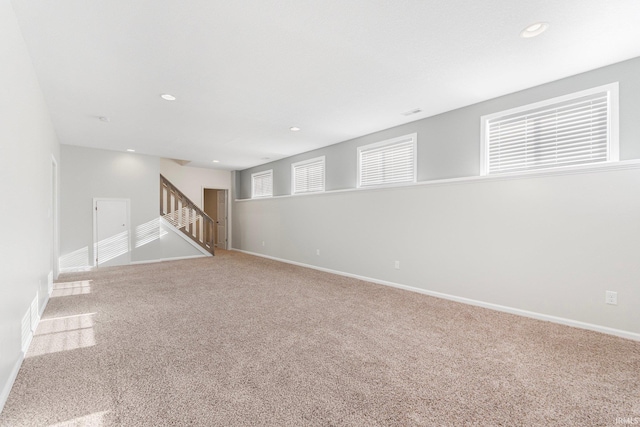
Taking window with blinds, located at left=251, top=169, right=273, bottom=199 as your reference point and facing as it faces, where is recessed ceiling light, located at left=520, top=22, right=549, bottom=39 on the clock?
The recessed ceiling light is roughly at 10 o'clock from the window with blinds.

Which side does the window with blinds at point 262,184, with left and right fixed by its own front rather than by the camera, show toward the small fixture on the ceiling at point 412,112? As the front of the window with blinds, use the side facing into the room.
left

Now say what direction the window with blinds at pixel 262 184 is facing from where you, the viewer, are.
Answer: facing the viewer and to the left of the viewer
